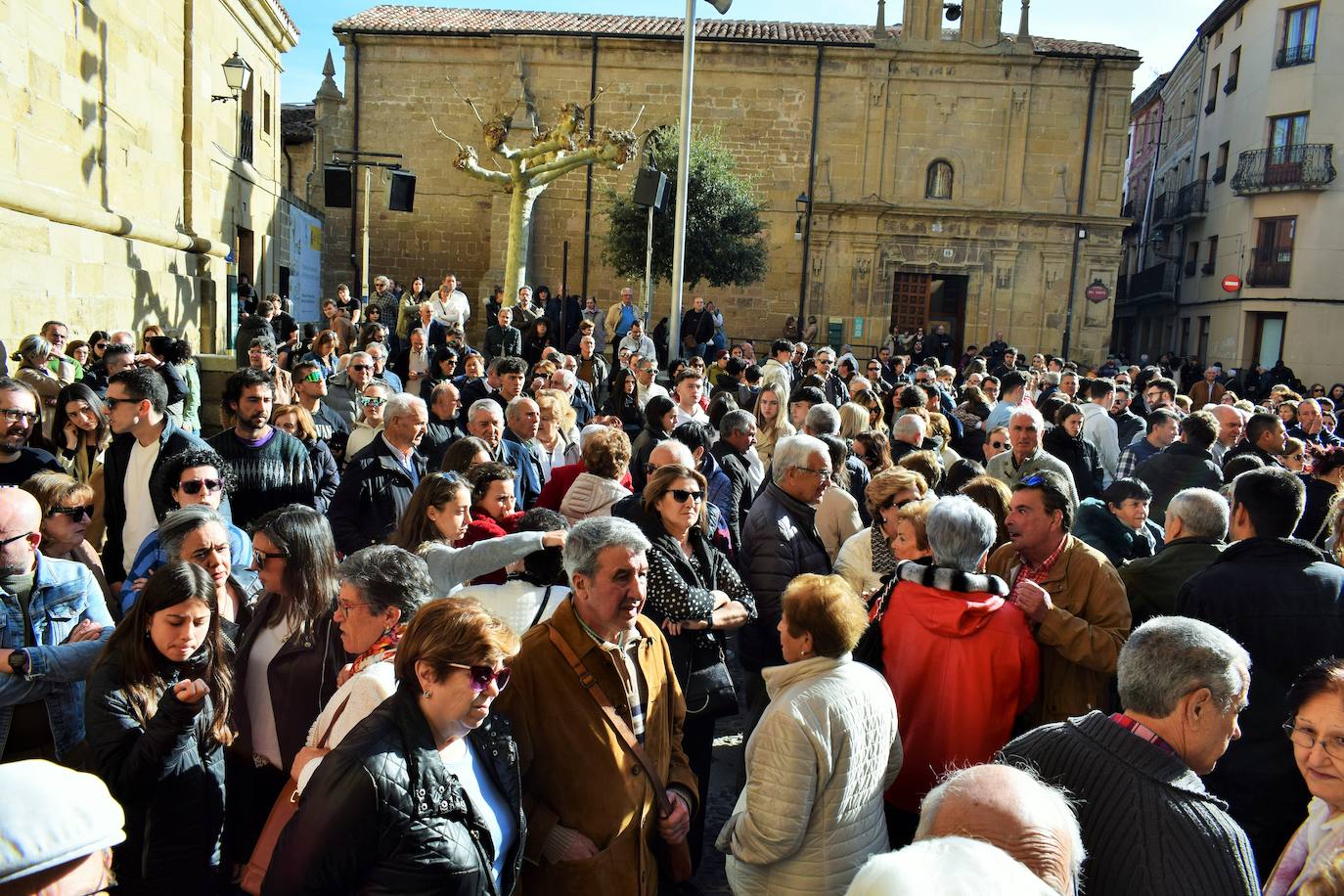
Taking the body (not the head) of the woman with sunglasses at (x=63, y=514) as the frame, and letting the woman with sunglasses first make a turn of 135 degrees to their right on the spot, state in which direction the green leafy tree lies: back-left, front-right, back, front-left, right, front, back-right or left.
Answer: back-right

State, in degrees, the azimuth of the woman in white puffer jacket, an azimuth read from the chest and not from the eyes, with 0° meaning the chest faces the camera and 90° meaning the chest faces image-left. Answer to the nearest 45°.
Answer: approximately 135°

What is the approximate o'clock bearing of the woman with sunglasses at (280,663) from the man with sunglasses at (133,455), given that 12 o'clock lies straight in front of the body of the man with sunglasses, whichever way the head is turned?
The woman with sunglasses is roughly at 10 o'clock from the man with sunglasses.

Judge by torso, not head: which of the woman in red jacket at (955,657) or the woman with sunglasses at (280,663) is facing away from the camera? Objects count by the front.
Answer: the woman in red jacket

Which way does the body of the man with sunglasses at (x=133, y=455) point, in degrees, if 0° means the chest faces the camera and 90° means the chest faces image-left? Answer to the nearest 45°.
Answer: approximately 45°

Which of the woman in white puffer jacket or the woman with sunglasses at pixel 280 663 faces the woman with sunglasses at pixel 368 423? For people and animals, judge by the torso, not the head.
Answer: the woman in white puffer jacket

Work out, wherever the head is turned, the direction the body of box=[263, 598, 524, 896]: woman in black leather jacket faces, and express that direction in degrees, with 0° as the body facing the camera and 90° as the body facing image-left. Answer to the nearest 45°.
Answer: approximately 315°

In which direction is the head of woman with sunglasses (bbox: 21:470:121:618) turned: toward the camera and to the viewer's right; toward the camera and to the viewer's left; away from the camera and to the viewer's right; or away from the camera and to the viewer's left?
toward the camera and to the viewer's right

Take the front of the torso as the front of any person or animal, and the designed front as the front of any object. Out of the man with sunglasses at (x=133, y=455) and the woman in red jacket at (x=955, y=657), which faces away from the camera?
the woman in red jacket
